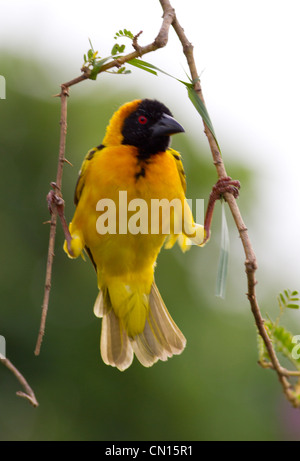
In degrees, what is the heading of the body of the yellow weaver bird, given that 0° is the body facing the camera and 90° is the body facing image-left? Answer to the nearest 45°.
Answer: approximately 0°
